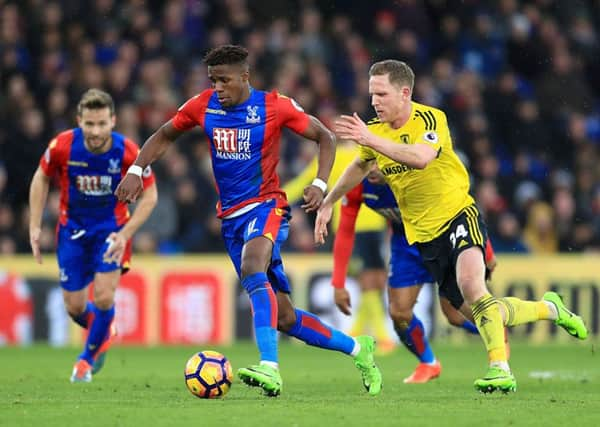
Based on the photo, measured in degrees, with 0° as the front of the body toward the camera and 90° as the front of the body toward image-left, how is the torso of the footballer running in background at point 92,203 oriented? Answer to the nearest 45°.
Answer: approximately 0°

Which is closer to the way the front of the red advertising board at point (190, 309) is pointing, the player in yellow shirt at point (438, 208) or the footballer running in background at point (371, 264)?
the player in yellow shirt

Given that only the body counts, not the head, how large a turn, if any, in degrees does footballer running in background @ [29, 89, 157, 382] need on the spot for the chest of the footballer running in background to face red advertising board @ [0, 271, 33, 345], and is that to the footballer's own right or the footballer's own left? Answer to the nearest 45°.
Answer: approximately 180°

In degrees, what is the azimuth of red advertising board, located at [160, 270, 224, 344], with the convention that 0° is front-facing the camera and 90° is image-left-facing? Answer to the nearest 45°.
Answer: approximately 0°

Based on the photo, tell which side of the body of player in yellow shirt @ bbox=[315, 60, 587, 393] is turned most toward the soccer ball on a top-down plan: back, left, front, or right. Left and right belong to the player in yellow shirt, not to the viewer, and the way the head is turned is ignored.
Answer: front

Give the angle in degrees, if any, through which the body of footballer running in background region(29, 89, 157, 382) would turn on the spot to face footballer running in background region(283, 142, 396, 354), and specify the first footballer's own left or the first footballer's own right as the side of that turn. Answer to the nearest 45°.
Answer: approximately 135° to the first footballer's own left

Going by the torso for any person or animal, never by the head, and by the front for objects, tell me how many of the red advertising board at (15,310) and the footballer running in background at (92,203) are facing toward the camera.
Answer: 2

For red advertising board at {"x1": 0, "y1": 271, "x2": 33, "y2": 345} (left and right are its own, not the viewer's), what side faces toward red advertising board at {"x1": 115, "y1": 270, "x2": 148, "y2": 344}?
left

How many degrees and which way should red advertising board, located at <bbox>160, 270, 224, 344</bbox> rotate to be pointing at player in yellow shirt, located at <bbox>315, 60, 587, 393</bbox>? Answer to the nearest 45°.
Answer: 0° — it already faces them

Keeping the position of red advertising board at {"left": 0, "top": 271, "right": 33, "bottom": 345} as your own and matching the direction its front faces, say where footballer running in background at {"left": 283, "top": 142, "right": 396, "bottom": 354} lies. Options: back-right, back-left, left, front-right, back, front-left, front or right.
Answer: front-left

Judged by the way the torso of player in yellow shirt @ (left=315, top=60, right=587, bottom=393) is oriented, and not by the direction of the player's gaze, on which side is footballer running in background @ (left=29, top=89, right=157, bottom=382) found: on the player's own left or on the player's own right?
on the player's own right

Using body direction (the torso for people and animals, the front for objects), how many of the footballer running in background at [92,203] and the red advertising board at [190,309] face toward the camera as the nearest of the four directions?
2
